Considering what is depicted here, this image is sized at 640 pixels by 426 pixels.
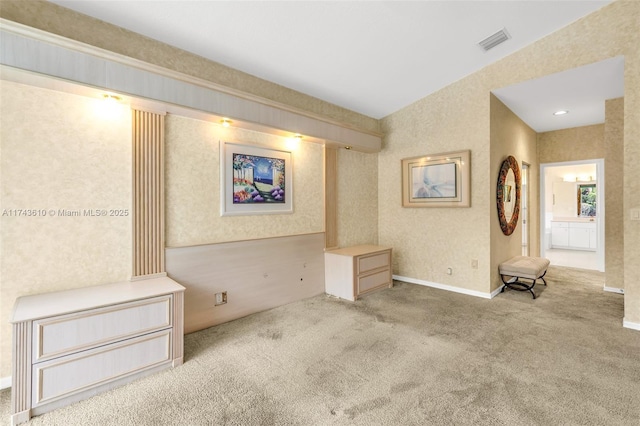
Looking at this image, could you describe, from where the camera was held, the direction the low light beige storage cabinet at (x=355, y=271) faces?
facing the viewer and to the right of the viewer

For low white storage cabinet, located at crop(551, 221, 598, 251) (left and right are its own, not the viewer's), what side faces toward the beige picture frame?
front

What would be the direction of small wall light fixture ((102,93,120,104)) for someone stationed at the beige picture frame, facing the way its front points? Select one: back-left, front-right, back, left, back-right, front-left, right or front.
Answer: front

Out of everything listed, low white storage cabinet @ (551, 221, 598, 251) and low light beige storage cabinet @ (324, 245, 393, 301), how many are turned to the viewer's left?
0

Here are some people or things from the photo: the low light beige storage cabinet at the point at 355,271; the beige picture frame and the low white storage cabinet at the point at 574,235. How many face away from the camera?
0

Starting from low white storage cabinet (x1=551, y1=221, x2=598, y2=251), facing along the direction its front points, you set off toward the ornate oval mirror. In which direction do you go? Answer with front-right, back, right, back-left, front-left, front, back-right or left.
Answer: front

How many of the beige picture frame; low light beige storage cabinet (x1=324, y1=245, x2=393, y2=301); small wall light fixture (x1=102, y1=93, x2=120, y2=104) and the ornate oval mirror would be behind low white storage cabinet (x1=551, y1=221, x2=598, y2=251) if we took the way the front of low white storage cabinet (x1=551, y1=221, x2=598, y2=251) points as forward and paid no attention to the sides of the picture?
0

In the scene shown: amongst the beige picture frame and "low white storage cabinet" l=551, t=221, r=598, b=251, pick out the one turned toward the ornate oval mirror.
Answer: the low white storage cabinet

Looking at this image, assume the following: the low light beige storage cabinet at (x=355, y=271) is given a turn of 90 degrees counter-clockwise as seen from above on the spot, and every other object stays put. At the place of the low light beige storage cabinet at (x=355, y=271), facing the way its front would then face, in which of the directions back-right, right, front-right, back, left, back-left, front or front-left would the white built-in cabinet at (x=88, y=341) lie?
back

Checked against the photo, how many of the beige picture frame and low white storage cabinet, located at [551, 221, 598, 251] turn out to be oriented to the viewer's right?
0

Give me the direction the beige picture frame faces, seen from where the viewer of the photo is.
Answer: facing the viewer and to the left of the viewer

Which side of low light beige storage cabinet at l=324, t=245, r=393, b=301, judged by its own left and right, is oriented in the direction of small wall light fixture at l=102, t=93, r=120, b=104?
right

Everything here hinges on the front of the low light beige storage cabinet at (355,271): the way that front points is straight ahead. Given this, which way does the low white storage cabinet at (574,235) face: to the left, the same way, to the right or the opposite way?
to the right

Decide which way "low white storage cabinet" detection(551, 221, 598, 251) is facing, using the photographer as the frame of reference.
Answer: facing the viewer

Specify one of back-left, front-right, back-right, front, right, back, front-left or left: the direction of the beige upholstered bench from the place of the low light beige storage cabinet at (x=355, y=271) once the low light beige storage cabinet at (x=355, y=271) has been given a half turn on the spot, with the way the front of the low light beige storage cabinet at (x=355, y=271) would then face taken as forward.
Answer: back-right
